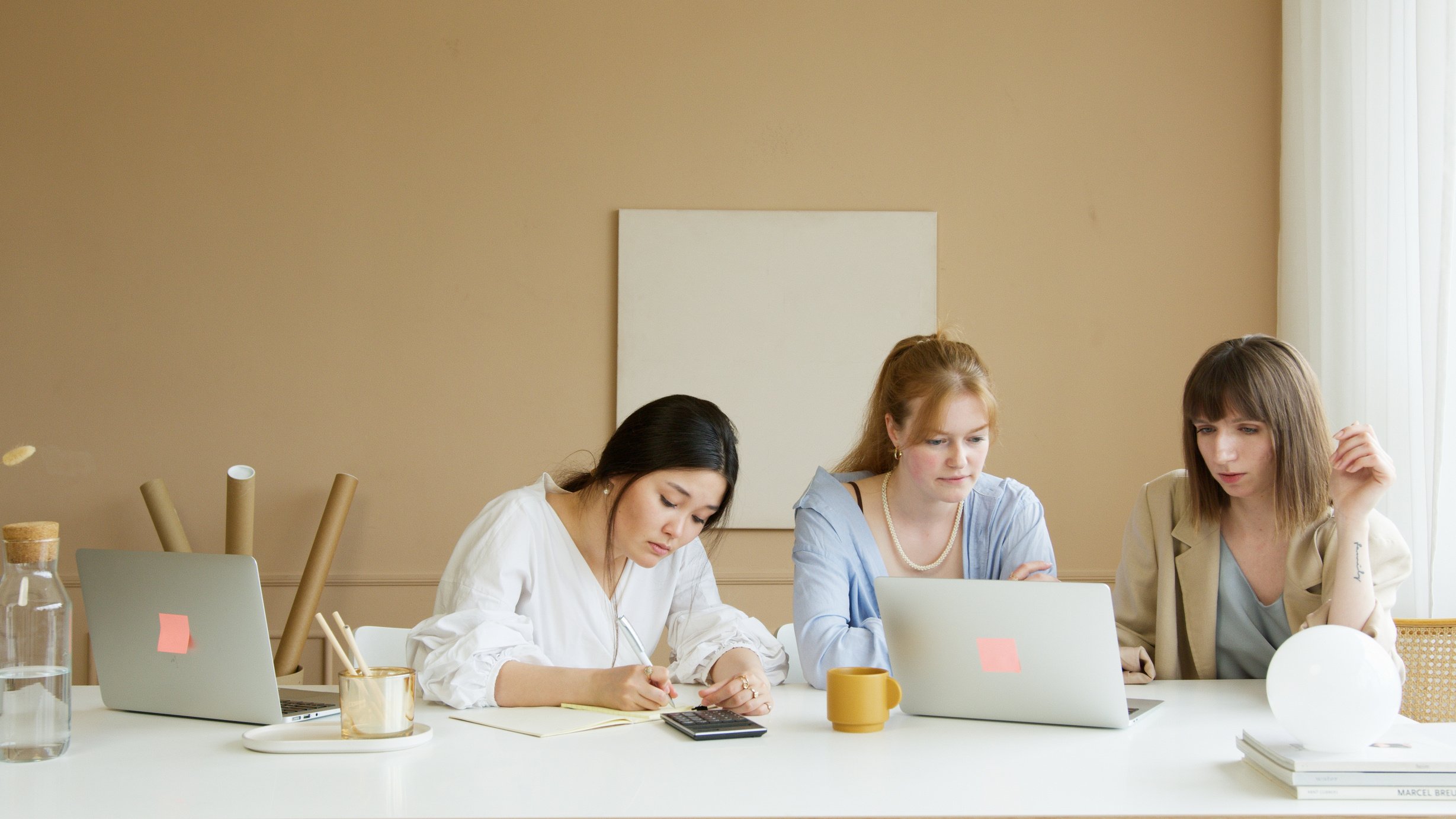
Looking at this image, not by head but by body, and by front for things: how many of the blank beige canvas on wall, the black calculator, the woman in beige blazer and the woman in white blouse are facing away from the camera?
1

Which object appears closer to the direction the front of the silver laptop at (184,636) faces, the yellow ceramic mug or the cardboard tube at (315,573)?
the cardboard tube

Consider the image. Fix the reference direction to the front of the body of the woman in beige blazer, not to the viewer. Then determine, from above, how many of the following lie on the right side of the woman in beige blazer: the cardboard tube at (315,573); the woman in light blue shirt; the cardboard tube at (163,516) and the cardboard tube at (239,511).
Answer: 4

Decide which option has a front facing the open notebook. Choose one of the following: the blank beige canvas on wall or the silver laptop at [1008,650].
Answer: the blank beige canvas on wall

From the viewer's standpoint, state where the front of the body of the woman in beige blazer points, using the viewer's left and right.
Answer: facing the viewer

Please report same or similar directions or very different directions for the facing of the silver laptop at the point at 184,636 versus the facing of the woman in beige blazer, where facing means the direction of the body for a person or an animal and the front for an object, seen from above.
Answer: very different directions

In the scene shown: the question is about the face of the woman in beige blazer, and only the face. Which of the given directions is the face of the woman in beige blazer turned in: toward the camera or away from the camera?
toward the camera

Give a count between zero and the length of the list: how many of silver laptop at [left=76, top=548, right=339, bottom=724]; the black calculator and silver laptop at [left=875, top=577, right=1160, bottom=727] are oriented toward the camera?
0

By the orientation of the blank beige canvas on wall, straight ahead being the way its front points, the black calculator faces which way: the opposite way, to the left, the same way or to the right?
the opposite way

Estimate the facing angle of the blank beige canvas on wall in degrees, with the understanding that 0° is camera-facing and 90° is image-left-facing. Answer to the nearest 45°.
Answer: approximately 0°

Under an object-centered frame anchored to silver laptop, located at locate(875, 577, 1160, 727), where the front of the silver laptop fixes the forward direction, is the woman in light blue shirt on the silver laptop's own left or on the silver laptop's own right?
on the silver laptop's own left

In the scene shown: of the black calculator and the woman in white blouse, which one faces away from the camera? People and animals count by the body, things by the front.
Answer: the black calculator

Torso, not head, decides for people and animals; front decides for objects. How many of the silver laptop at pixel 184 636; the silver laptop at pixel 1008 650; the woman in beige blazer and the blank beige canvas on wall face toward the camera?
2

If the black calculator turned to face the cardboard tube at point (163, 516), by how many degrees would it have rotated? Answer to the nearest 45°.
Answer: approximately 45° to its left

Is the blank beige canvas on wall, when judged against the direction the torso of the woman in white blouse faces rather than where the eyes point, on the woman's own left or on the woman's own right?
on the woman's own left

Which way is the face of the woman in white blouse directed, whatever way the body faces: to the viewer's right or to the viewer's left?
to the viewer's right

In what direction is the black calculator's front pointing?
away from the camera

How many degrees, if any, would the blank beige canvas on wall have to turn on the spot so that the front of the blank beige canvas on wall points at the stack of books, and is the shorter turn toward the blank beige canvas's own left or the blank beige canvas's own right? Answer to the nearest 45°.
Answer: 0° — it already faces it
